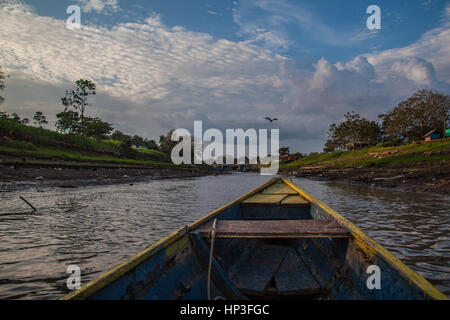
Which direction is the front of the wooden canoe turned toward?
away from the camera

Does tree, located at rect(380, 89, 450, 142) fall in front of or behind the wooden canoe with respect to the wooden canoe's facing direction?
in front
